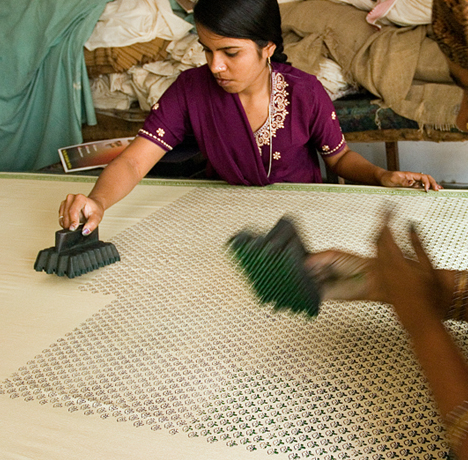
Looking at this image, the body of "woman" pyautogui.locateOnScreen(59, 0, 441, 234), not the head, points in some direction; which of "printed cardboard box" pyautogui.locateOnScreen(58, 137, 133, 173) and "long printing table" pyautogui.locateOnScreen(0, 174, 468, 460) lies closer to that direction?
the long printing table

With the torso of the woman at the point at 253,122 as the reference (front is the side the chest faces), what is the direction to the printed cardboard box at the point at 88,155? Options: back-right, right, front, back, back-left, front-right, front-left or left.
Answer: back-right

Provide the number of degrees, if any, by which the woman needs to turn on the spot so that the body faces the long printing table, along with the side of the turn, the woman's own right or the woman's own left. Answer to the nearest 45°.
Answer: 0° — they already face it

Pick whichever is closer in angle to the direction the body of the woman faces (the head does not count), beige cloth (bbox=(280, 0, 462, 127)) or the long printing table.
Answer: the long printing table

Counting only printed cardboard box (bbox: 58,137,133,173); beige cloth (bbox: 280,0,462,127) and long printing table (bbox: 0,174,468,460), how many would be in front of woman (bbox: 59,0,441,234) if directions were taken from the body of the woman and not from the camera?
1

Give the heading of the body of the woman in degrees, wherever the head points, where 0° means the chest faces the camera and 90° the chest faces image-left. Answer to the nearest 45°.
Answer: approximately 0°
